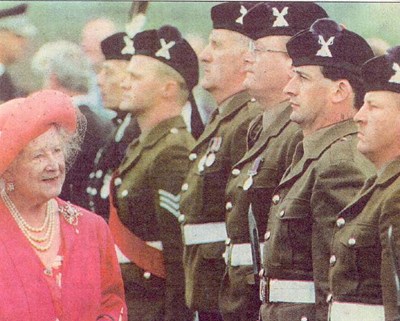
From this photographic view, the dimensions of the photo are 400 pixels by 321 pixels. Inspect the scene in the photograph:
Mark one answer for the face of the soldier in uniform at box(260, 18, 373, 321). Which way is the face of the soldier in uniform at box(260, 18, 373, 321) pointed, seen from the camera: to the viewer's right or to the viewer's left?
to the viewer's left

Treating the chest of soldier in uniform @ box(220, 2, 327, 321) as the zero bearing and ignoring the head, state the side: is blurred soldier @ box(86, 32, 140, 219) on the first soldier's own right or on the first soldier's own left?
on the first soldier's own right

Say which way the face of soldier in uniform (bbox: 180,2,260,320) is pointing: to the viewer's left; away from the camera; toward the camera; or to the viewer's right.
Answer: to the viewer's left

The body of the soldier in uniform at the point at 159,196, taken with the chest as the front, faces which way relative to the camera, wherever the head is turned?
to the viewer's left

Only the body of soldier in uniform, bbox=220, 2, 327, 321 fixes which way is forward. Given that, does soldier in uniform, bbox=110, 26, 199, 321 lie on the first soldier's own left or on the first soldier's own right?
on the first soldier's own right

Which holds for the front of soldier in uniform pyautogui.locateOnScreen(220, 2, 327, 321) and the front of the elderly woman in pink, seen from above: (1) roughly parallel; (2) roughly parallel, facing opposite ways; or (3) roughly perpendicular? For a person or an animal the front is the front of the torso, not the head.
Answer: roughly perpendicular

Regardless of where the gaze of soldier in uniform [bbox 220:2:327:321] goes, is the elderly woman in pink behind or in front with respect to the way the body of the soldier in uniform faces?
in front

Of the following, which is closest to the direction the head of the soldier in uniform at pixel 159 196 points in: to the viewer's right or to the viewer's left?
to the viewer's left
